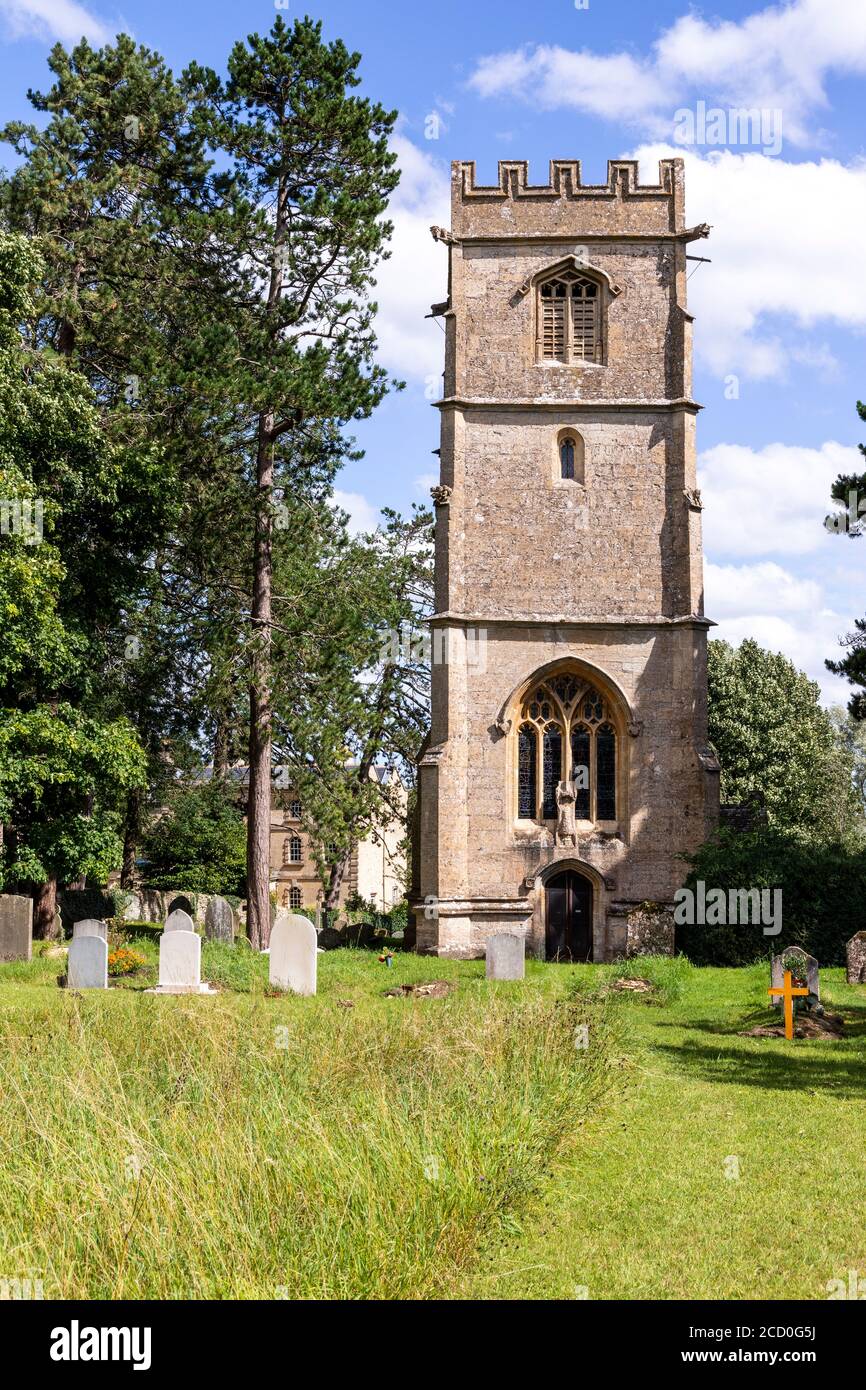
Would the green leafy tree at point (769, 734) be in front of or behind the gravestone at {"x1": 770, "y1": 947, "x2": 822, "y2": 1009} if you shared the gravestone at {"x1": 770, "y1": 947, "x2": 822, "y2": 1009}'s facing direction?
behind

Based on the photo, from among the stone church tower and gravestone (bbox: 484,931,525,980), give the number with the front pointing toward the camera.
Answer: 2

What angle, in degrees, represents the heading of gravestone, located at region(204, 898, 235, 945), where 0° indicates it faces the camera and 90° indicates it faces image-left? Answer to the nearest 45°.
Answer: approximately 0°

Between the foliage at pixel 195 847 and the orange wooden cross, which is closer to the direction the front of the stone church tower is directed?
the orange wooden cross

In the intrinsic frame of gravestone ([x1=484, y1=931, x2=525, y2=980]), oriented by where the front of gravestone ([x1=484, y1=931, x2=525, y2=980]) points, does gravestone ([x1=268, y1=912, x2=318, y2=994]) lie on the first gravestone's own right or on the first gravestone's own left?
on the first gravestone's own right

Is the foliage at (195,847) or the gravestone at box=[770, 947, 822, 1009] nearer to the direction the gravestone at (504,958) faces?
the gravestone

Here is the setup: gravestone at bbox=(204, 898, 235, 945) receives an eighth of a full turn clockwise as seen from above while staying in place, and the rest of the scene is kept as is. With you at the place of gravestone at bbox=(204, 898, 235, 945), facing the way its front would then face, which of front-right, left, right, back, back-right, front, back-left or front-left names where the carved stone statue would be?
back-left

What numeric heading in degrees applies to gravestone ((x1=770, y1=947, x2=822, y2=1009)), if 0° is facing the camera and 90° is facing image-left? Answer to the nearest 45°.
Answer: approximately 0°

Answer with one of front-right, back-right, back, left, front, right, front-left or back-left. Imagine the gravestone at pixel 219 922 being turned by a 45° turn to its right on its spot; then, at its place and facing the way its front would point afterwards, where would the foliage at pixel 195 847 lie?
back-right
